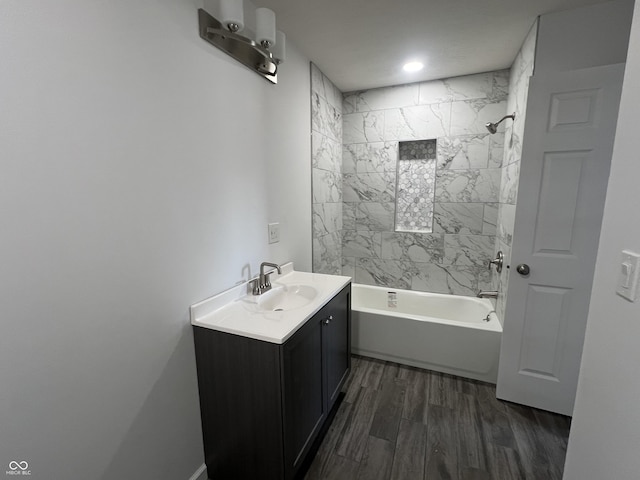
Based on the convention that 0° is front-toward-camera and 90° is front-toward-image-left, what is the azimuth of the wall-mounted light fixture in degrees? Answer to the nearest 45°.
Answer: approximately 315°

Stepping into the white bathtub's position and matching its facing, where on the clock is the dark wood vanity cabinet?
The dark wood vanity cabinet is roughly at 1 o'clock from the white bathtub.

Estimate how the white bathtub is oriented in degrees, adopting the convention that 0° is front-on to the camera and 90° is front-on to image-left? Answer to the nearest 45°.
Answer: approximately 0°

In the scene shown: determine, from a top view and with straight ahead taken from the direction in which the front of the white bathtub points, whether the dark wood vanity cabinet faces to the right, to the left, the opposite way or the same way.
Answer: to the left

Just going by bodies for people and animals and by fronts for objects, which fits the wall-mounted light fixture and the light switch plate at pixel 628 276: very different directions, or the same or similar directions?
very different directions

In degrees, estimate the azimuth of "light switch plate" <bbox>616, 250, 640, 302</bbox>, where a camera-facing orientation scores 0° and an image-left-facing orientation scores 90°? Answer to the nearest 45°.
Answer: approximately 45°

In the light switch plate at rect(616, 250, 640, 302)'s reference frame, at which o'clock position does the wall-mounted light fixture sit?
The wall-mounted light fixture is roughly at 1 o'clock from the light switch plate.
